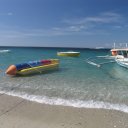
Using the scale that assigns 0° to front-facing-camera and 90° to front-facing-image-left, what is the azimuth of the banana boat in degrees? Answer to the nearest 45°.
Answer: approximately 45°
